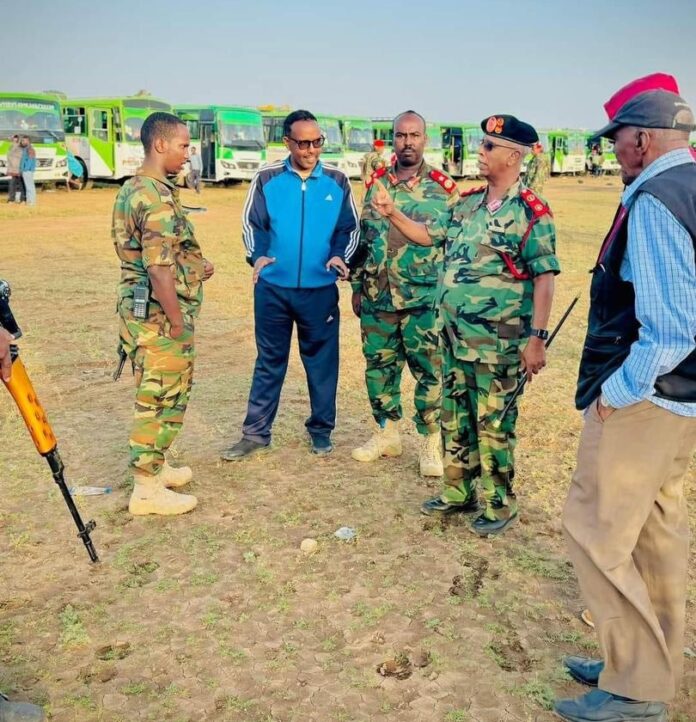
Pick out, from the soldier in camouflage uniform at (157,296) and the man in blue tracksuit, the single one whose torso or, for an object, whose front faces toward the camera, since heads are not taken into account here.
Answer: the man in blue tracksuit

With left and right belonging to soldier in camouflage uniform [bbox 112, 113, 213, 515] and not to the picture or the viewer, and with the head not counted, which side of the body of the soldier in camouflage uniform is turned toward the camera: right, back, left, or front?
right

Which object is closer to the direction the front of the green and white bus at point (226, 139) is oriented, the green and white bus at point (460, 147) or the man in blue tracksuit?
the man in blue tracksuit

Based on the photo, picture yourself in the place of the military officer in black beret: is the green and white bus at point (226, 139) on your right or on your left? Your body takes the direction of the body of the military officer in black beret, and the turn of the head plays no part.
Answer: on your right

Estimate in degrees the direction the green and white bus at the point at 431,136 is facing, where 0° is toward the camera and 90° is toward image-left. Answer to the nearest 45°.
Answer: approximately 315°

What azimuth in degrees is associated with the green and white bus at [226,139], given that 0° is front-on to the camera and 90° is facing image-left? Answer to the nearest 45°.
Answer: approximately 315°

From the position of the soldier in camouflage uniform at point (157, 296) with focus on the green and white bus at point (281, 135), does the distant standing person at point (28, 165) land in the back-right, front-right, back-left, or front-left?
front-left

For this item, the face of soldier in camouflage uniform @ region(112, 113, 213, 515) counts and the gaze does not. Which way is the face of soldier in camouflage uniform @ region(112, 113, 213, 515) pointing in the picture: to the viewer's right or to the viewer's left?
to the viewer's right

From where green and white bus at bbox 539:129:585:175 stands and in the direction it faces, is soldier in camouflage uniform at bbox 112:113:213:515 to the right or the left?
on its right

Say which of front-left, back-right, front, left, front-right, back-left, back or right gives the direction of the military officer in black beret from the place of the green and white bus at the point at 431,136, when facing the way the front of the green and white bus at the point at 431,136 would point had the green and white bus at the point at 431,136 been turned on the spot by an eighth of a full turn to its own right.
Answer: front

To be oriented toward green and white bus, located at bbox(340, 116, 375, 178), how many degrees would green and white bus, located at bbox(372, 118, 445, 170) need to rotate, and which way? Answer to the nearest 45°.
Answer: approximately 90° to its right

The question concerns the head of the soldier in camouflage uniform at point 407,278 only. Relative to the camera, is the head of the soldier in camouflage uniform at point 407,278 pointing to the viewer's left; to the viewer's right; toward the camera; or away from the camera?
toward the camera

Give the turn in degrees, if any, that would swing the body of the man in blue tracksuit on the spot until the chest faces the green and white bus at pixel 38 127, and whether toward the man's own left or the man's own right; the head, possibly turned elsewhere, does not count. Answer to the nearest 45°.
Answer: approximately 180°

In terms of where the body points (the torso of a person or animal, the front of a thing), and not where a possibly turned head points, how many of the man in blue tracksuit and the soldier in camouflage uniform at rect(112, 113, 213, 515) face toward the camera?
1

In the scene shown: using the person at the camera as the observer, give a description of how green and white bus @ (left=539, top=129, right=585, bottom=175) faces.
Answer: facing the viewer and to the right of the viewer

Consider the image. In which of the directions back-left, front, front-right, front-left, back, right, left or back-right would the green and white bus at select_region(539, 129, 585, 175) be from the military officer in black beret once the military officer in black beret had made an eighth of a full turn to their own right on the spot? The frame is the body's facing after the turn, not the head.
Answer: right

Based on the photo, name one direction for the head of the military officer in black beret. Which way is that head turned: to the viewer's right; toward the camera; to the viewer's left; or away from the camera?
to the viewer's left

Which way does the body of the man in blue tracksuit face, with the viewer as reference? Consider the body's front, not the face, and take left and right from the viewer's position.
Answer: facing the viewer
